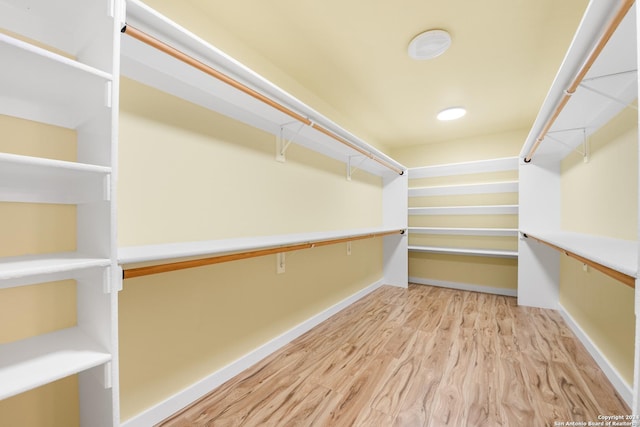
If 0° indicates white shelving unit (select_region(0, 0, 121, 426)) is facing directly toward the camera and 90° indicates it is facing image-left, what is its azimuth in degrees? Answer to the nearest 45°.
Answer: approximately 315°

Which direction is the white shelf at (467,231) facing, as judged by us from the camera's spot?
facing the viewer

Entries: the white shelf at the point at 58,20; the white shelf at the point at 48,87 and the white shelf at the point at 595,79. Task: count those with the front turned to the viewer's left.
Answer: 1

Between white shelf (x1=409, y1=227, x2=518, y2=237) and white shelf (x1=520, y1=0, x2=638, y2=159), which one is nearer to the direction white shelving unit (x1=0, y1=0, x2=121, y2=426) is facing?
the white shelf (x1=520, y1=0, x2=638, y2=159)

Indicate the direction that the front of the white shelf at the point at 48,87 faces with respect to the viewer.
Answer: facing the viewer and to the right of the viewer

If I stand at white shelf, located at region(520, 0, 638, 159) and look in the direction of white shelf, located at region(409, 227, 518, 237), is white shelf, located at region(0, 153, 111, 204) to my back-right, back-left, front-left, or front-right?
back-left

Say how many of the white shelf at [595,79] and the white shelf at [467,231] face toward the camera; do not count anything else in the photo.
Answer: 1

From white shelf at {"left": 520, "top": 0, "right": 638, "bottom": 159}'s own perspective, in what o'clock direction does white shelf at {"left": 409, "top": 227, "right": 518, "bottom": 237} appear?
The white shelf at {"left": 409, "top": 227, "right": 518, "bottom": 237} is roughly at 2 o'clock from the white shelf at {"left": 520, "top": 0, "right": 638, "bottom": 159}.

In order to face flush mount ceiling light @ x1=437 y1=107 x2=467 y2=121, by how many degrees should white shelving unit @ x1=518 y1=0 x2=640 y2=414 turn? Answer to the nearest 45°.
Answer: approximately 45° to its right

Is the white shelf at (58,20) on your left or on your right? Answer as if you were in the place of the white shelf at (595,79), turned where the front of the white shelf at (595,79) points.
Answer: on your left

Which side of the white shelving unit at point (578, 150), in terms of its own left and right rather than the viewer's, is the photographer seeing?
left

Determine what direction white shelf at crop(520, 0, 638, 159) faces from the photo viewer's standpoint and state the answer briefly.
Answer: facing to the left of the viewer

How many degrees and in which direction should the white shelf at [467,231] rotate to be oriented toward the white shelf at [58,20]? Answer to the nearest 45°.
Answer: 0° — it already faces it

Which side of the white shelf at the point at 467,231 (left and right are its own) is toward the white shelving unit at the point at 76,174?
front
